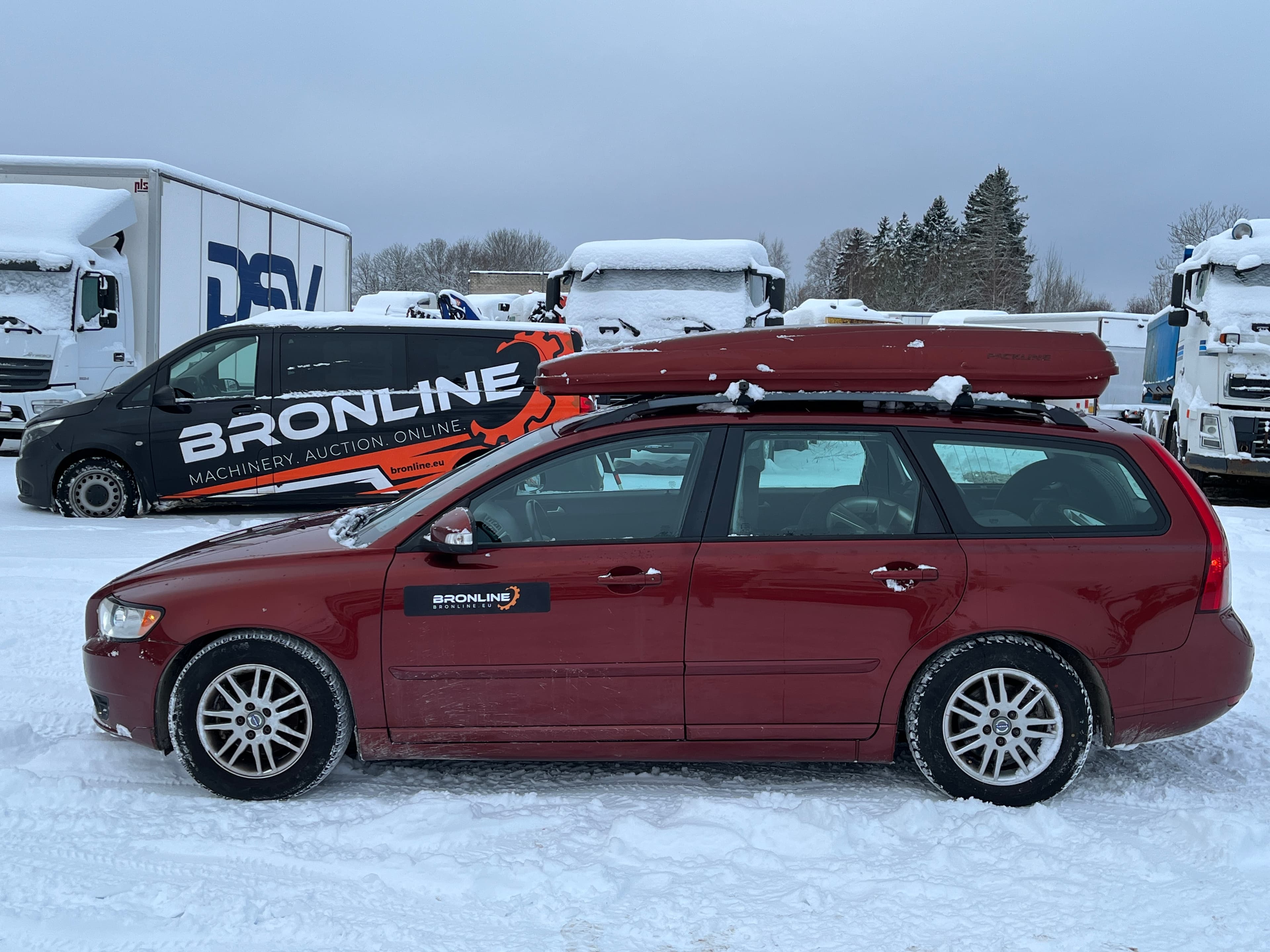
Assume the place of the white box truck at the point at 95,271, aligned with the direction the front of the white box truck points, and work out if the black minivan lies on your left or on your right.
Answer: on your left

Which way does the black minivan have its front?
to the viewer's left

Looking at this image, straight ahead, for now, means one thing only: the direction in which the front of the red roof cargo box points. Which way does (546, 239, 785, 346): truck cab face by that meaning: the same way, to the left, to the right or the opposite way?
to the left

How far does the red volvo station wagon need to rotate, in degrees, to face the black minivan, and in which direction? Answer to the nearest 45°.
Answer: approximately 45° to its right

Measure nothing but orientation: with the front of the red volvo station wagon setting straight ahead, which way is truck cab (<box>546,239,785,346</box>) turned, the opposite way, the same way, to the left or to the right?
to the left

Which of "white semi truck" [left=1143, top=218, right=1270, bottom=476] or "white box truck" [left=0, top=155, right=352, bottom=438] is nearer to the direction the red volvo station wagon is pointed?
the white box truck

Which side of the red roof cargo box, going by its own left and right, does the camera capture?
left

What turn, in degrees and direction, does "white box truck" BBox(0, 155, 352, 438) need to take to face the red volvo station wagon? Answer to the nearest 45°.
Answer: approximately 45° to its left

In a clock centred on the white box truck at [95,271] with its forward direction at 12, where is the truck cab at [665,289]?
The truck cab is roughly at 8 o'clock from the white box truck.

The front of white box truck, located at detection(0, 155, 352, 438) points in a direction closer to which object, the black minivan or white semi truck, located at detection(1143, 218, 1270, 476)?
the black minivan

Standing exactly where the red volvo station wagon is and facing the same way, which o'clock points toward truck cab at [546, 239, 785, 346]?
The truck cab is roughly at 3 o'clock from the red volvo station wagon.

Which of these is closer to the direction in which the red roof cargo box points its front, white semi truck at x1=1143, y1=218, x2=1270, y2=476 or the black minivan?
the black minivan

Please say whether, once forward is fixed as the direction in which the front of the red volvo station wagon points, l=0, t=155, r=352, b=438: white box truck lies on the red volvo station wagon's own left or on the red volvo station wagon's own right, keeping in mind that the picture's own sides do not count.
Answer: on the red volvo station wagon's own right

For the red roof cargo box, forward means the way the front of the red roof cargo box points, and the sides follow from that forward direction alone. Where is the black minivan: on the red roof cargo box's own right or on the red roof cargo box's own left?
on the red roof cargo box's own right

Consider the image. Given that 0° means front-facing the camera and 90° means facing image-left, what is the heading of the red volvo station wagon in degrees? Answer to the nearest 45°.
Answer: approximately 90°

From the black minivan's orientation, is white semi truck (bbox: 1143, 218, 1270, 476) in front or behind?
behind
